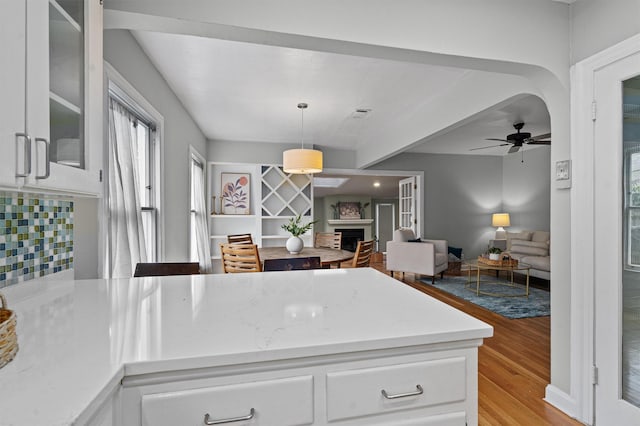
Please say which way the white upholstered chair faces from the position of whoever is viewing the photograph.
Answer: facing the viewer and to the right of the viewer

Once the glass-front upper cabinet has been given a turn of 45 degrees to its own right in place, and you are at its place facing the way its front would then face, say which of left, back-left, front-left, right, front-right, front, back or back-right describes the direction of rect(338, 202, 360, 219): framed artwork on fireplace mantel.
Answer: back-left

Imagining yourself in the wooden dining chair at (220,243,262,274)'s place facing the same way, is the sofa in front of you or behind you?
in front

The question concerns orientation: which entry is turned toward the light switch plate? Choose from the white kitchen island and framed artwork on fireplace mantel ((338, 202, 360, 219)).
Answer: the framed artwork on fireplace mantel

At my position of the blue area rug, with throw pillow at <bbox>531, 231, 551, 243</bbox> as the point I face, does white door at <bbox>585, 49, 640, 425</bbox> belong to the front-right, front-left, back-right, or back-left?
back-right

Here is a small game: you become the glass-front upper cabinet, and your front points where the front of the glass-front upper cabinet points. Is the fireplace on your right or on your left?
on your left

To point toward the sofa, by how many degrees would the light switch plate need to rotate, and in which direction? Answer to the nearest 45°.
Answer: approximately 180°

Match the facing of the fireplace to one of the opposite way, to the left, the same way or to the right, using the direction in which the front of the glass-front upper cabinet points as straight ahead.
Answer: to the right

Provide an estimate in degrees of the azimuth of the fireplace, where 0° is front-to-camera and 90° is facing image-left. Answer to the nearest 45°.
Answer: approximately 0°

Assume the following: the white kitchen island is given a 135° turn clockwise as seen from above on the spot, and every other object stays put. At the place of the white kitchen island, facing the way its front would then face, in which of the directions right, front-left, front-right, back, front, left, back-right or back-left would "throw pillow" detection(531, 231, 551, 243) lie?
right

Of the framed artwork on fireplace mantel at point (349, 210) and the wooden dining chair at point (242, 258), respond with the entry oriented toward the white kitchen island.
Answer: the framed artwork on fireplace mantel
